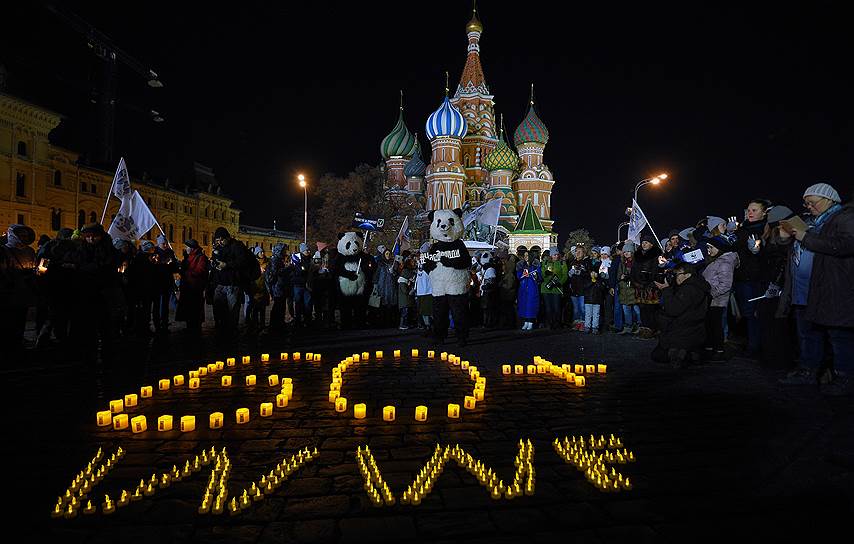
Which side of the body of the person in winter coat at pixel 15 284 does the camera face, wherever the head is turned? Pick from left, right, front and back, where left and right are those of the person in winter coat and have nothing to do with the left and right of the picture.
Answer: right

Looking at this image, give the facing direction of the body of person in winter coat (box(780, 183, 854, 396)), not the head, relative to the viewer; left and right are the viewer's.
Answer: facing to the left of the viewer

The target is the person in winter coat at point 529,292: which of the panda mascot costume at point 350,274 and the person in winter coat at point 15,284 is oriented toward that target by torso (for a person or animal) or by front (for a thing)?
the person in winter coat at point 15,284

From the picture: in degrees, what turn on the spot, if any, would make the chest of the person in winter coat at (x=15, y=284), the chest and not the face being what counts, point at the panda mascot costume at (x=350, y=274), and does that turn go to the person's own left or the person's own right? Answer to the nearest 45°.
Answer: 0° — they already face it

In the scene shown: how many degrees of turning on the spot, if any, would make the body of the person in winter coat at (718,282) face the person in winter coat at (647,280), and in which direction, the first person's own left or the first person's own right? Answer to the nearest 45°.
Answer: approximately 45° to the first person's own right

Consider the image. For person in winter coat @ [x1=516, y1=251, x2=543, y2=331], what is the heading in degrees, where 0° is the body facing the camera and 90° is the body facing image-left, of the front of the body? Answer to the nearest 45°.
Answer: approximately 0°

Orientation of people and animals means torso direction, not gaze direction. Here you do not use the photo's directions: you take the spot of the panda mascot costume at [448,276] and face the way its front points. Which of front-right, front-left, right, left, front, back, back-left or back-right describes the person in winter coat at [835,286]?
front-left

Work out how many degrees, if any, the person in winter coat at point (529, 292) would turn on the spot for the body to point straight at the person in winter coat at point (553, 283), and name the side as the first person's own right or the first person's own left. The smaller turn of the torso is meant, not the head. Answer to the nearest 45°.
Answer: approximately 90° to the first person's own left

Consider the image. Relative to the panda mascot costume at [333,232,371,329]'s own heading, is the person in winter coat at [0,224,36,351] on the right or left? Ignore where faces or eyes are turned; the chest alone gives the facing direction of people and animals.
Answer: on its right

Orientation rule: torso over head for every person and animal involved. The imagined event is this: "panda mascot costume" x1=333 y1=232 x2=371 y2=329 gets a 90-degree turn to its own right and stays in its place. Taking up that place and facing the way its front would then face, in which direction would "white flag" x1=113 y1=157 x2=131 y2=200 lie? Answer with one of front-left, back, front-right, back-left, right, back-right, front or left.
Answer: front
